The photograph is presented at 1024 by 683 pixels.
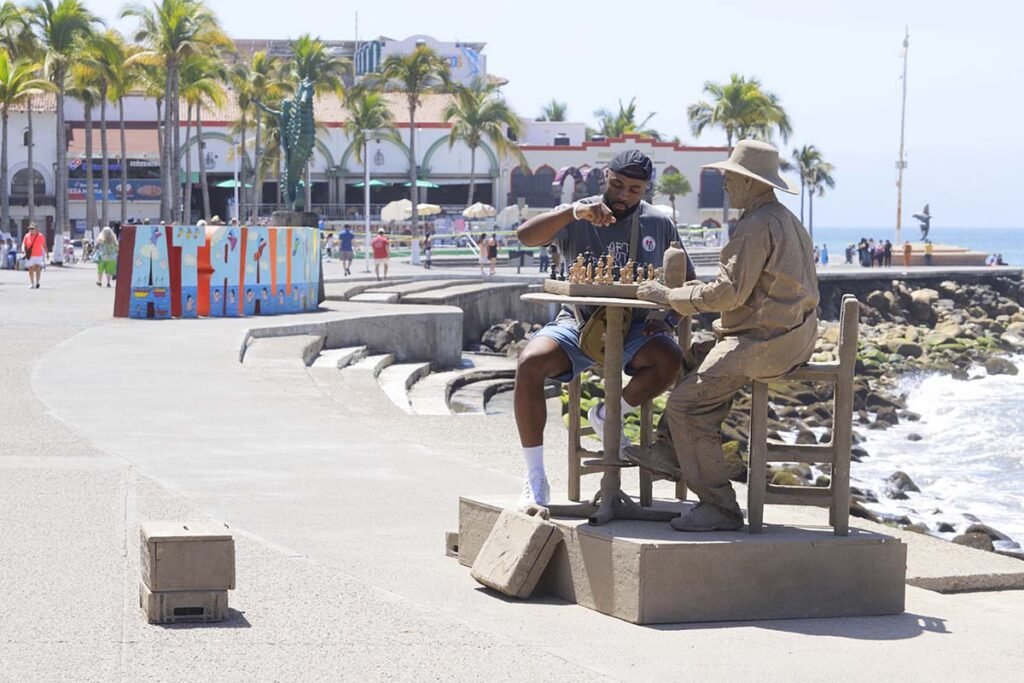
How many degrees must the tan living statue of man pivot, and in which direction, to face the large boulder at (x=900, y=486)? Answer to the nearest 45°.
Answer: approximately 90° to its right

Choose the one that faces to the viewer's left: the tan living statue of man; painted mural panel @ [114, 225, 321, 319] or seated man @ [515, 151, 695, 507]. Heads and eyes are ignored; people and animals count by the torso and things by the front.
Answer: the tan living statue of man

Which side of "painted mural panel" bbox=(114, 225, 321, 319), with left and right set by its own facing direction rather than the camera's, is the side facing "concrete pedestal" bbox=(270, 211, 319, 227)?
back

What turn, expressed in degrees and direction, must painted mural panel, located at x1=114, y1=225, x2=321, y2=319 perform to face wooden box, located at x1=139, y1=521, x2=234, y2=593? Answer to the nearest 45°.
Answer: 0° — it already faces it

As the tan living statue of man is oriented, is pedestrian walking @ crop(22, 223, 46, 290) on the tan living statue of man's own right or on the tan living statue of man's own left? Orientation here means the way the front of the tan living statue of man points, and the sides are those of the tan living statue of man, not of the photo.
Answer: on the tan living statue of man's own right

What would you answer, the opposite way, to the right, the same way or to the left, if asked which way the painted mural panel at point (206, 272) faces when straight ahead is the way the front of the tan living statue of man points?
to the left

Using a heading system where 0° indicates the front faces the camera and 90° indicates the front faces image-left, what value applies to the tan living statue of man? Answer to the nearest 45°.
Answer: approximately 90°

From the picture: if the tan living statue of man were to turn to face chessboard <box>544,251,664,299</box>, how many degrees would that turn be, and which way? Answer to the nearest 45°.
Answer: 0° — it already faces it

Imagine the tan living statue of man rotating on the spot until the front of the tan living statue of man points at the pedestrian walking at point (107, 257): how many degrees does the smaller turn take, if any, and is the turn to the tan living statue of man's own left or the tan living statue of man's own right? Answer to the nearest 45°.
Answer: approximately 45° to the tan living statue of man's own right
